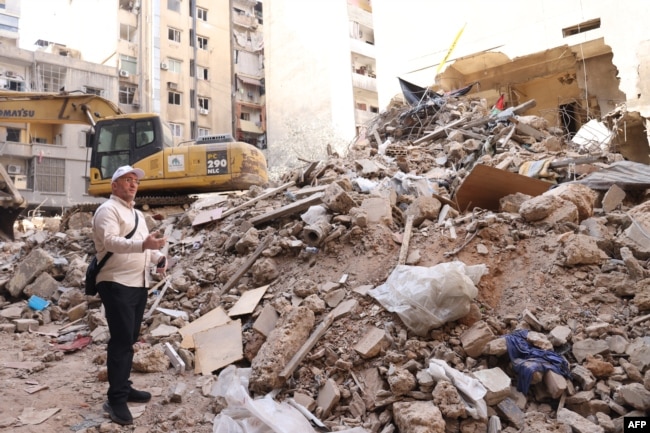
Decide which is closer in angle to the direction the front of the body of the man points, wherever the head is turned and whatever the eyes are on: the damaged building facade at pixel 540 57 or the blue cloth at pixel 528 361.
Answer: the blue cloth

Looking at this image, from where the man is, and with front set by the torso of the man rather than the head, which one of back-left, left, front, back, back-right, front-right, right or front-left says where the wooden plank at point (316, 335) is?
front-left

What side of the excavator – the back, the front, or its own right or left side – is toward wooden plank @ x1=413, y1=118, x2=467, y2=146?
back

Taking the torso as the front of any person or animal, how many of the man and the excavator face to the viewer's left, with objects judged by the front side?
1

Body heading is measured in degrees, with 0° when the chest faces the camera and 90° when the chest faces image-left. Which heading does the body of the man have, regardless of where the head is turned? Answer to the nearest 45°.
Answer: approximately 315°

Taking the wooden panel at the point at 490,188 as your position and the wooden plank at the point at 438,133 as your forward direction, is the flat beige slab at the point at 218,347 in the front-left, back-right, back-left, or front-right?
back-left

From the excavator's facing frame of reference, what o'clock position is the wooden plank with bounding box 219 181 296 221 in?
The wooden plank is roughly at 8 o'clock from the excavator.

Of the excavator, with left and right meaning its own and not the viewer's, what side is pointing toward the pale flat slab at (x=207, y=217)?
left

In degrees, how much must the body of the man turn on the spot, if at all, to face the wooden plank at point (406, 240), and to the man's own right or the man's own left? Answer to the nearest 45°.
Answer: approximately 45° to the man's own left

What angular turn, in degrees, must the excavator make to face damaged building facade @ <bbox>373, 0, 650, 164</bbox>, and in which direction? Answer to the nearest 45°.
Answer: approximately 180°

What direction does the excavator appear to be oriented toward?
to the viewer's left

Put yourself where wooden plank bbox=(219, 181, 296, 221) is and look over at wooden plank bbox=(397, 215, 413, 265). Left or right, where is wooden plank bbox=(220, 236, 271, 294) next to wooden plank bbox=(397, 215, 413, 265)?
right

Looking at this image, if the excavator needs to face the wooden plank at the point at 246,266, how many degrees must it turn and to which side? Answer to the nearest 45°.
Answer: approximately 90° to its left

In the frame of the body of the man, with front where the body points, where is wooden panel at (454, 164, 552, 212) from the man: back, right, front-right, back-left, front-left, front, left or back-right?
front-left
